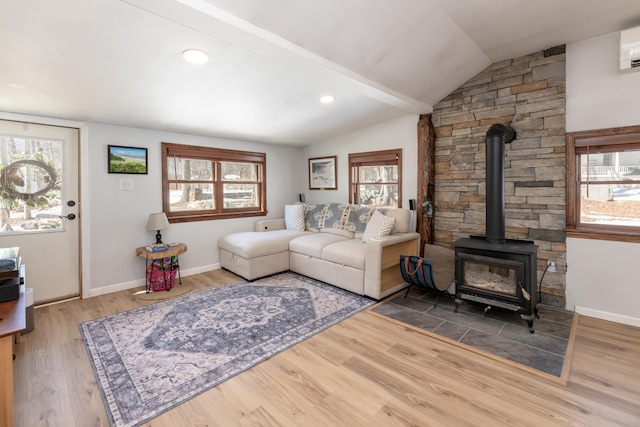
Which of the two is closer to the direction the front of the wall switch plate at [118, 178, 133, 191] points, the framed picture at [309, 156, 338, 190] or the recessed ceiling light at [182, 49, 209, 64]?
the recessed ceiling light

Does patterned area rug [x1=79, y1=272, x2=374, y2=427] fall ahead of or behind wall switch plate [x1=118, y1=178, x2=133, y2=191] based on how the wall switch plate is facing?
ahead

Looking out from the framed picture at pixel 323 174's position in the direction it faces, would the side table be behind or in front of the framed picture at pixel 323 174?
in front

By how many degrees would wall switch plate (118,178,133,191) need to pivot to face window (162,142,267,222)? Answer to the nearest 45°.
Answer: approximately 90° to its left

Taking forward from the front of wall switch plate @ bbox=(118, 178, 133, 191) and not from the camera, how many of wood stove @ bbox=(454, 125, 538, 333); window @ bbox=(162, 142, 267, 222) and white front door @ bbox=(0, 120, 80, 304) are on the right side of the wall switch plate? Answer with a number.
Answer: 1

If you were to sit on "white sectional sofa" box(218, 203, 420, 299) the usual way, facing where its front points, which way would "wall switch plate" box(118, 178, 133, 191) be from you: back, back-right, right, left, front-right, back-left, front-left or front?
front-right

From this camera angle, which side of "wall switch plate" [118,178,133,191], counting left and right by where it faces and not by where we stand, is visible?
front

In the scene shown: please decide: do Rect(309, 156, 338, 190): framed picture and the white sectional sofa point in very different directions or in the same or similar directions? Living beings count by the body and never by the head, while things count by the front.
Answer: same or similar directions

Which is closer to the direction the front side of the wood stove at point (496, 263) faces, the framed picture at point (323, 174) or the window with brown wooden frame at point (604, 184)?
the framed picture

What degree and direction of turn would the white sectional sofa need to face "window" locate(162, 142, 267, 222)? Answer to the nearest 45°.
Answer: approximately 45° to its right

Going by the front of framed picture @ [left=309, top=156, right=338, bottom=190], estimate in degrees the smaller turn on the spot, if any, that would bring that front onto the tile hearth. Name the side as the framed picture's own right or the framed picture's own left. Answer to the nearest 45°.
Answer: approximately 90° to the framed picture's own left

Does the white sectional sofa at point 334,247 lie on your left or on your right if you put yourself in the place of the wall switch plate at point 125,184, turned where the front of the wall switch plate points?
on your left

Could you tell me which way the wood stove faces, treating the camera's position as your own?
facing the viewer and to the left of the viewer
